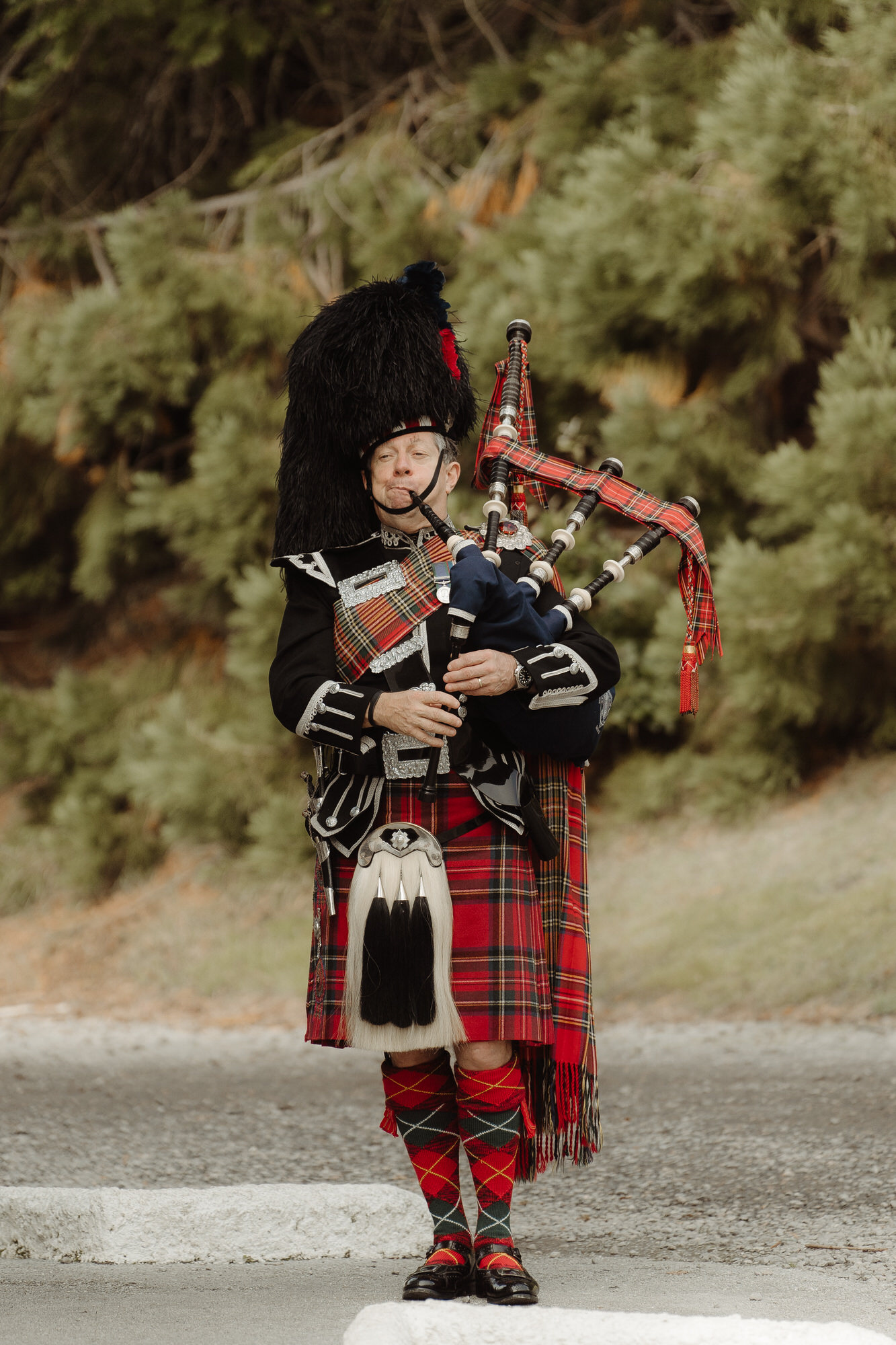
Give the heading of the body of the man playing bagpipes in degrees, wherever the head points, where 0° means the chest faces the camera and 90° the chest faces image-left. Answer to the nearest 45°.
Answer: approximately 0°
